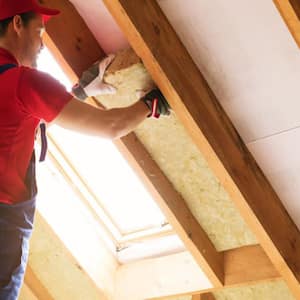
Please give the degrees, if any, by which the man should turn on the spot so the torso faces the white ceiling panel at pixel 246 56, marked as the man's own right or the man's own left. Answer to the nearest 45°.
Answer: approximately 45° to the man's own right

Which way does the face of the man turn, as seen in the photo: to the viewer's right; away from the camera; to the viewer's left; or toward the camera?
to the viewer's right

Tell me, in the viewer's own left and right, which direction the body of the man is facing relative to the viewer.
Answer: facing away from the viewer and to the right of the viewer

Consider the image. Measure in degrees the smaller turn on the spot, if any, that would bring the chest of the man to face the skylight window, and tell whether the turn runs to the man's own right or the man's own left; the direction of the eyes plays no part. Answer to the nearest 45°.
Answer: approximately 45° to the man's own left
